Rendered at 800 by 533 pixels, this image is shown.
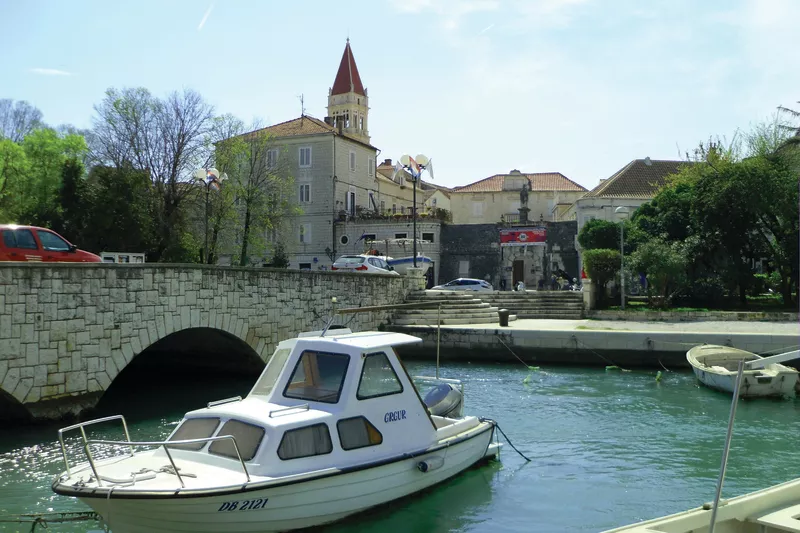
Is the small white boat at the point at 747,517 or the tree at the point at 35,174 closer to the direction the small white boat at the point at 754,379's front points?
the tree

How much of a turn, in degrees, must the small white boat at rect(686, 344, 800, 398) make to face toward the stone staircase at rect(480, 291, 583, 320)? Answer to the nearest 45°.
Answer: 0° — it already faces it

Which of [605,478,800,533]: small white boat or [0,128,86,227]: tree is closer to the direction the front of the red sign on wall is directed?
the small white boat

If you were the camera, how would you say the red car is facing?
facing to the right of the viewer

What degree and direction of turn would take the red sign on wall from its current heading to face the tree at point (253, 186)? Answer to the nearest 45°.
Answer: approximately 45° to its right

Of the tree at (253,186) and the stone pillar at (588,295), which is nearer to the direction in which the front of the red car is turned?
the stone pillar

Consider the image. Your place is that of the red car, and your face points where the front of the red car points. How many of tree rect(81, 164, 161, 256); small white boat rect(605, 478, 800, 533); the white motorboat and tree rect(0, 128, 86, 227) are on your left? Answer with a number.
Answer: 2

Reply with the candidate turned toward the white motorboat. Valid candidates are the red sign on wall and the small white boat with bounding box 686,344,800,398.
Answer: the red sign on wall

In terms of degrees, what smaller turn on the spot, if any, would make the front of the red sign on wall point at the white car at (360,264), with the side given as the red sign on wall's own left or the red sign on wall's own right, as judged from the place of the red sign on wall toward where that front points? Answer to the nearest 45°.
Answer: approximately 45° to the red sign on wall's own right
